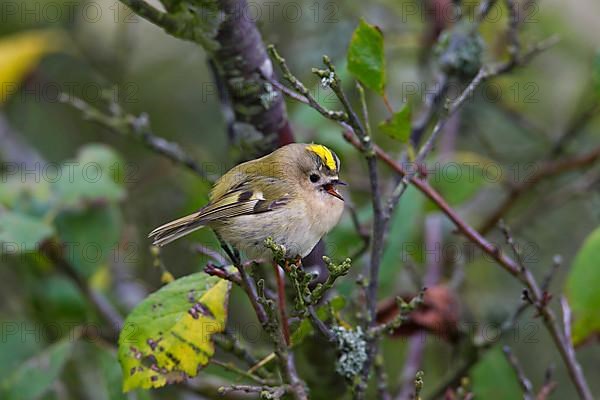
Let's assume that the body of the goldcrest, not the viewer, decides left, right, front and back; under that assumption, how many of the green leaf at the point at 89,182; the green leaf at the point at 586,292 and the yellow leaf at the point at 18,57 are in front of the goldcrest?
1

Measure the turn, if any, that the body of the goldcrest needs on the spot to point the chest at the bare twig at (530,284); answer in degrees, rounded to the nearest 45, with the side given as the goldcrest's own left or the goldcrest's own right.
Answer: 0° — it already faces it

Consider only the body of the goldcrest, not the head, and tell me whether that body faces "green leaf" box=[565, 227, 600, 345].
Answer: yes

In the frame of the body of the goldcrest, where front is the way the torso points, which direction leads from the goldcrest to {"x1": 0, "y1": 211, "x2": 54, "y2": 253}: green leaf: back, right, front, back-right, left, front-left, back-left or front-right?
back-left

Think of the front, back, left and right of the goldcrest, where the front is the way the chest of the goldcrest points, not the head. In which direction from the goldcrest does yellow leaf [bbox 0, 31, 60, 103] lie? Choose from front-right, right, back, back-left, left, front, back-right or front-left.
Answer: back-left

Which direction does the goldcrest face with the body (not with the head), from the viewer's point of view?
to the viewer's right
